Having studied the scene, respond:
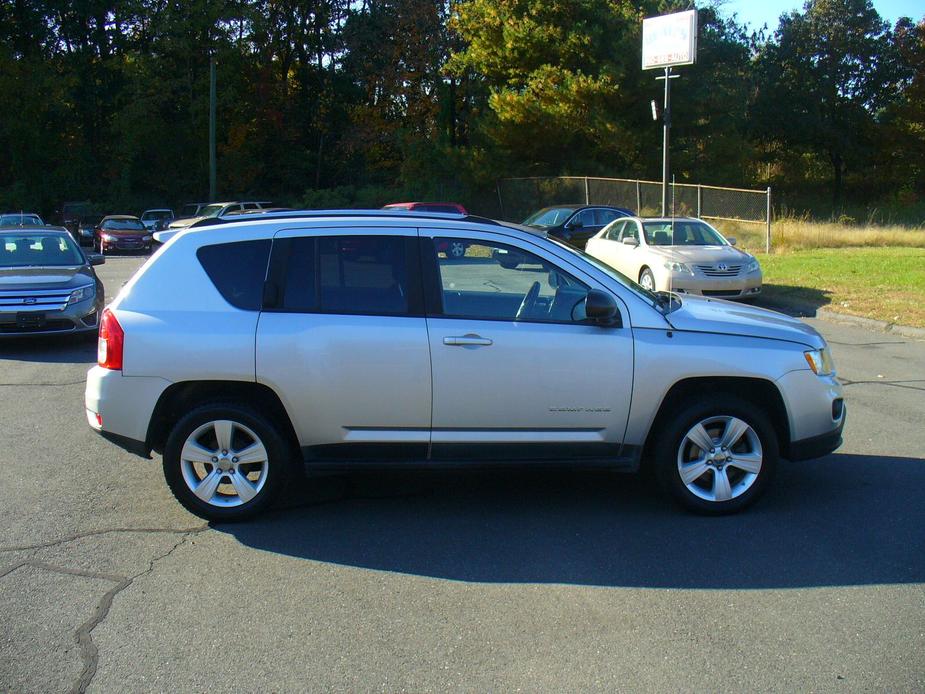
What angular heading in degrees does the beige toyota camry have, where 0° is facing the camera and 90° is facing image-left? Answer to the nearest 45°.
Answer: approximately 315°

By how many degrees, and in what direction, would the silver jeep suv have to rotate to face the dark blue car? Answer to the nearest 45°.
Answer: approximately 90° to its left

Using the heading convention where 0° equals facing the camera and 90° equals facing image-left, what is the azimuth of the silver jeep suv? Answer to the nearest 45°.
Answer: approximately 270°

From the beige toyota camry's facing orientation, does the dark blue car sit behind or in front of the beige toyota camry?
behind

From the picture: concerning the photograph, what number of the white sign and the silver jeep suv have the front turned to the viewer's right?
1

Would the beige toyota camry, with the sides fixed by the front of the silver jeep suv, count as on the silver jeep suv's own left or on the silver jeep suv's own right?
on the silver jeep suv's own left

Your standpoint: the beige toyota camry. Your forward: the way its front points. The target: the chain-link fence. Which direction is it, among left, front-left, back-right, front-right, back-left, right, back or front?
back-left

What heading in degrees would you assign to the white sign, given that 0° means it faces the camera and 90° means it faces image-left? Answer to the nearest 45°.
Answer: approximately 45°
